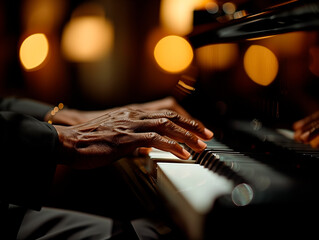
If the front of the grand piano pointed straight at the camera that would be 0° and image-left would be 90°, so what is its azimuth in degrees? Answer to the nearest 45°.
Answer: approximately 90°
